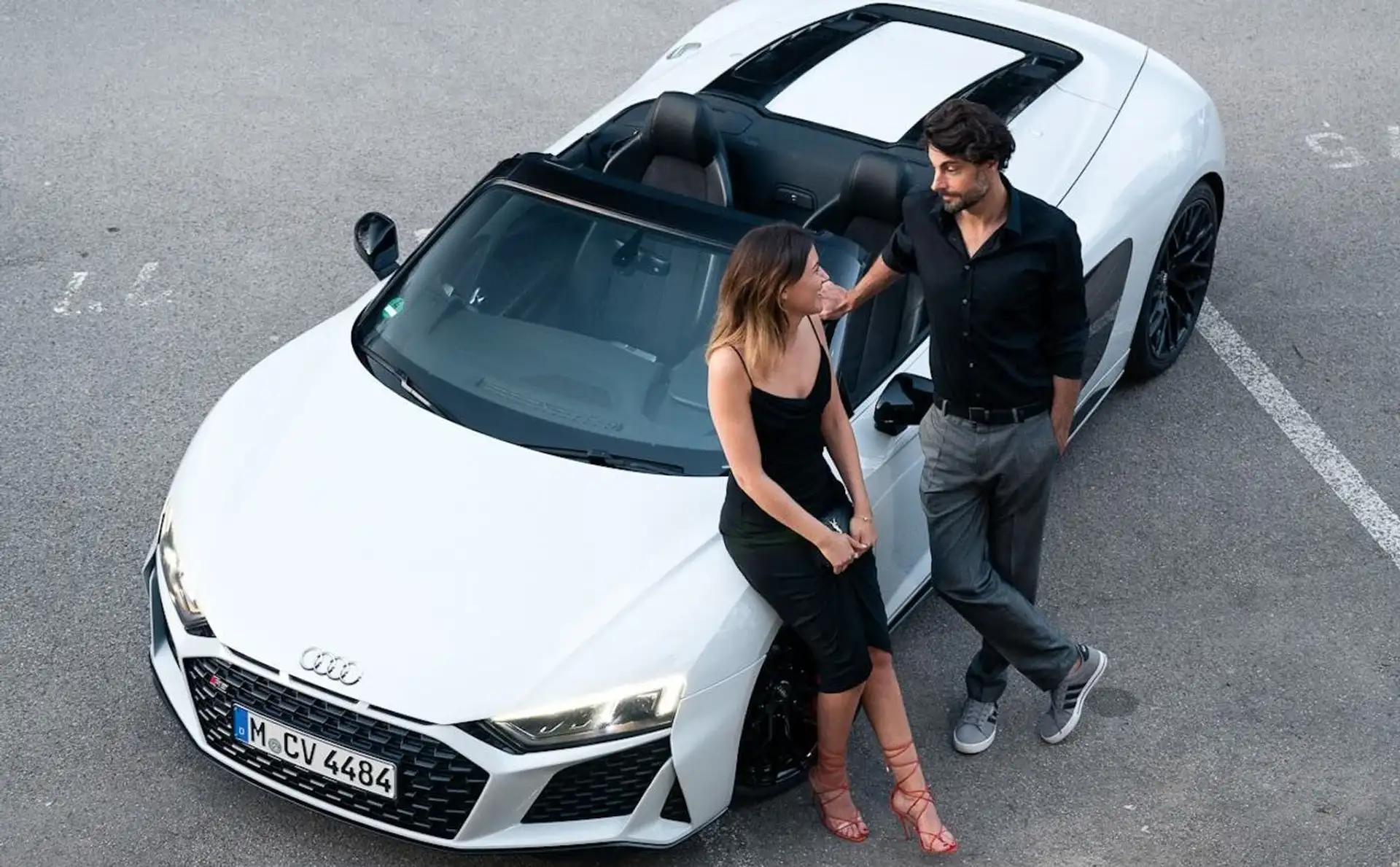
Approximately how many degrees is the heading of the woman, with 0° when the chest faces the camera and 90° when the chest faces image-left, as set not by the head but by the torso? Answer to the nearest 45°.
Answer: approximately 315°

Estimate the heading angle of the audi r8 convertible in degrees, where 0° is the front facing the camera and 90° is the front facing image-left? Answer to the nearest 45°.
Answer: approximately 45°

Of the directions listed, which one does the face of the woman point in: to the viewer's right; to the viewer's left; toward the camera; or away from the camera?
to the viewer's right

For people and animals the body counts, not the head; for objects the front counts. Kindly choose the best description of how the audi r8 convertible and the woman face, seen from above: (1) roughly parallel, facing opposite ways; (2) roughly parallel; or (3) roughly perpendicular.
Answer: roughly perpendicular

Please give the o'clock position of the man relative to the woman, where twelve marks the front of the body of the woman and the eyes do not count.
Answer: The man is roughly at 9 o'clock from the woman.
